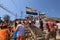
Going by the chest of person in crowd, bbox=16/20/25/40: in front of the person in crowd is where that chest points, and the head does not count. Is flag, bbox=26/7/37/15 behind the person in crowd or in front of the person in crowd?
in front

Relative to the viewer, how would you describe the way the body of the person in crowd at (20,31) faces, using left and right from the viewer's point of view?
facing away from the viewer
